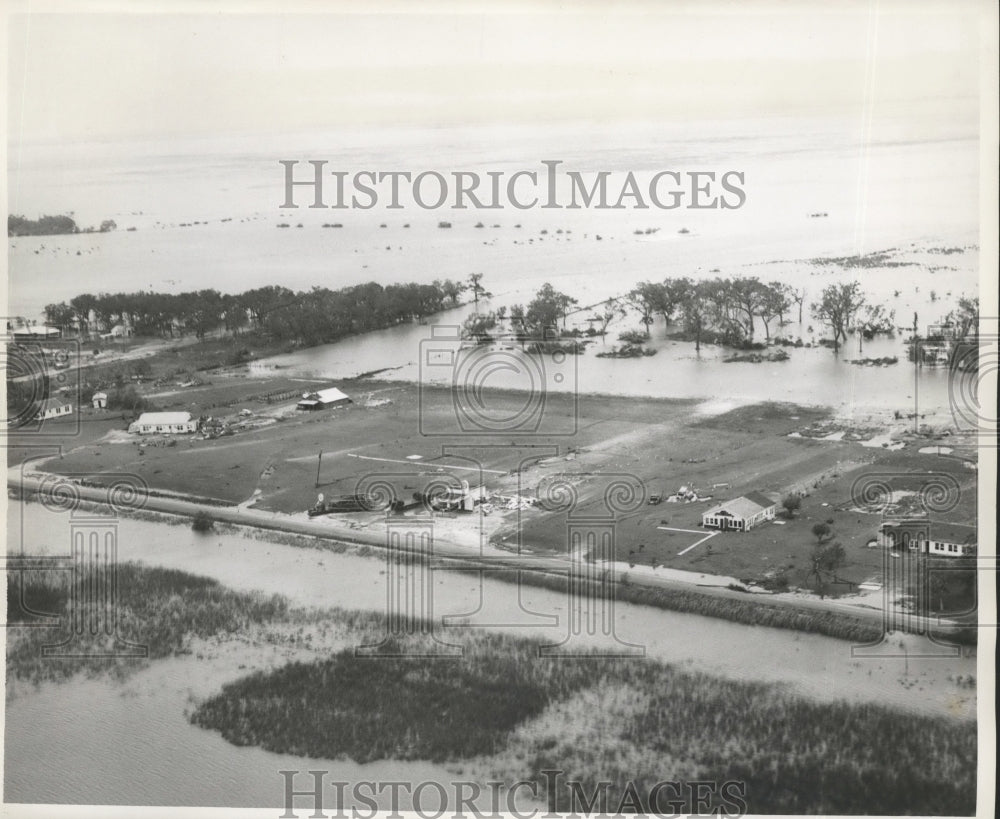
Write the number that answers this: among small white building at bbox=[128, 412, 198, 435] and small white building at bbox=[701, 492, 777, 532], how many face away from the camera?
0

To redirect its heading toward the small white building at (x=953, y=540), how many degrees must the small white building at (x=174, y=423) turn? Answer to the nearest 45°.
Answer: approximately 45° to its left

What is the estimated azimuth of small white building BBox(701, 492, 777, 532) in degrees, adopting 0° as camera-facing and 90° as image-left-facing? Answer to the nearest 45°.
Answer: approximately 45°

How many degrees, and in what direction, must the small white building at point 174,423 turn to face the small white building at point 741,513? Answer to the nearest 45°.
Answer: approximately 45° to its left

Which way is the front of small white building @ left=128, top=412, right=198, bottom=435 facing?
toward the camera
